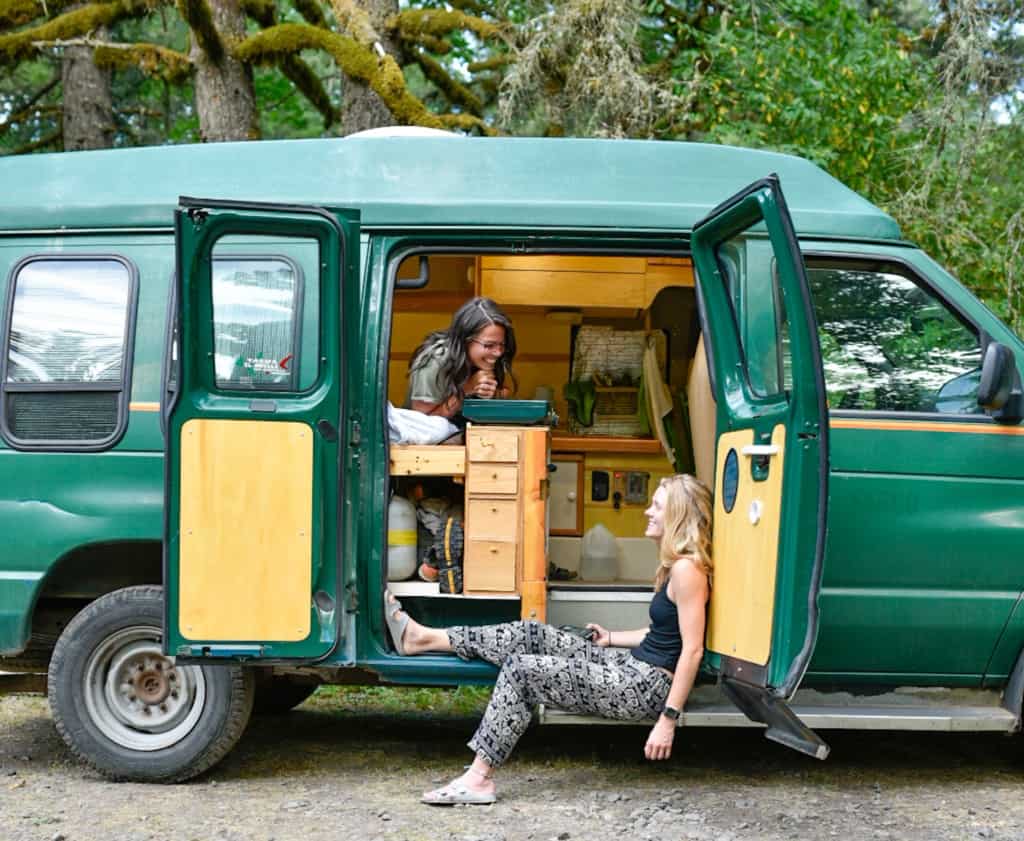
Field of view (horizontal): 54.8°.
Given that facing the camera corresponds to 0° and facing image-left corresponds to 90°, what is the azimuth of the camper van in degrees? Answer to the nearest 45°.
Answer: approximately 270°

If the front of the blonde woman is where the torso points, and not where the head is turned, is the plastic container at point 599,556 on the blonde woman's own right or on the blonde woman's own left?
on the blonde woman's own right

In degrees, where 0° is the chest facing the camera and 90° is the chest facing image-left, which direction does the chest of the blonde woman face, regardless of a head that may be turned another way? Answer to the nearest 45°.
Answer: approximately 90°

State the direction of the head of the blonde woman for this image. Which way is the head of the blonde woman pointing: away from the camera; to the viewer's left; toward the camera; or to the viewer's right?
to the viewer's left
